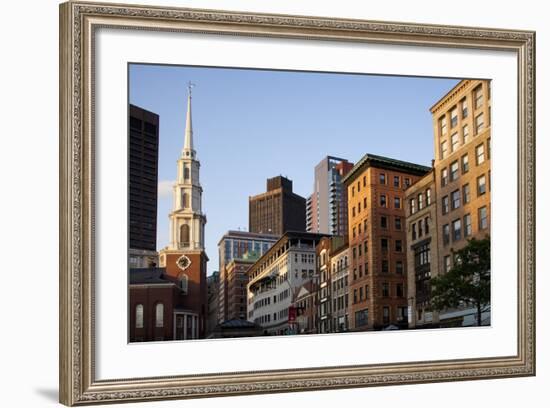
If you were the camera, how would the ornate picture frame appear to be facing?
facing the viewer and to the right of the viewer
